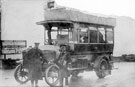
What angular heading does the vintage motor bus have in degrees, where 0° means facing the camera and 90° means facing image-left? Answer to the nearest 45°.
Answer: approximately 45°
